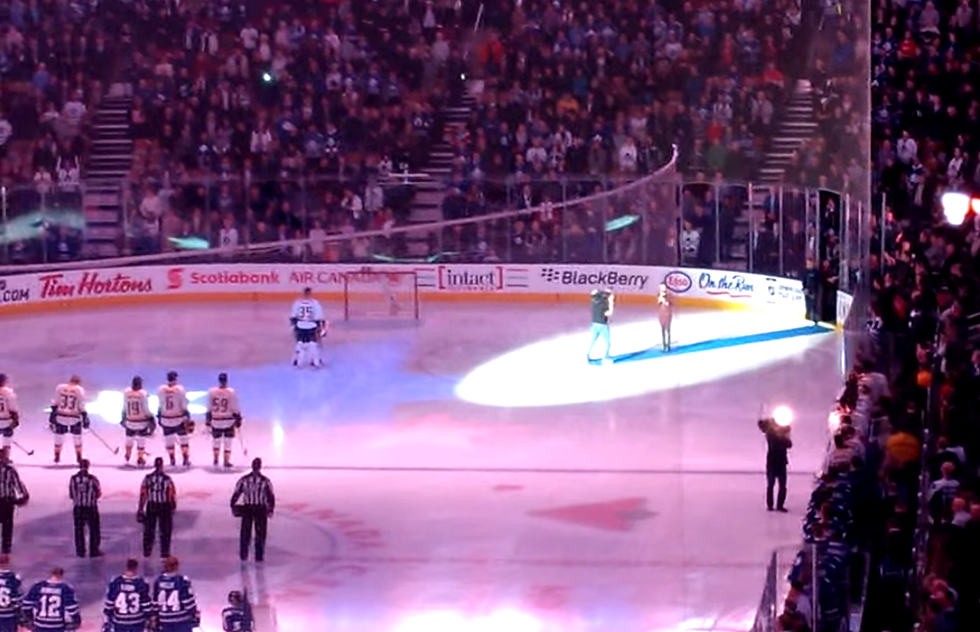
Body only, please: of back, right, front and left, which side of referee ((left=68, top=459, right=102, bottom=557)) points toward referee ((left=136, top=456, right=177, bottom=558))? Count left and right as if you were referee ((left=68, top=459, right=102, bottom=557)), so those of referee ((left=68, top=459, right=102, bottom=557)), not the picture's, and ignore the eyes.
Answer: right

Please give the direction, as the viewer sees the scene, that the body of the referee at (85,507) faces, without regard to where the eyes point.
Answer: away from the camera

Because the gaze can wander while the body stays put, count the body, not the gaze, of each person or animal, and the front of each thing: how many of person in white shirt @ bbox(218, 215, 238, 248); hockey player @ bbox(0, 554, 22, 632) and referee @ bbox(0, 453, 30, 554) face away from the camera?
2

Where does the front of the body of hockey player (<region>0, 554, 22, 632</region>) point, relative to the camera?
away from the camera

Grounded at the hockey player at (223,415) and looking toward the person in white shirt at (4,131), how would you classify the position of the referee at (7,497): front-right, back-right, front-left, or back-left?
back-left
